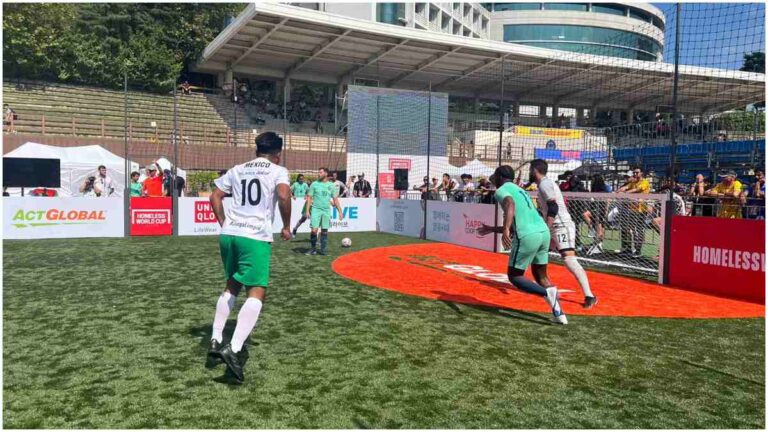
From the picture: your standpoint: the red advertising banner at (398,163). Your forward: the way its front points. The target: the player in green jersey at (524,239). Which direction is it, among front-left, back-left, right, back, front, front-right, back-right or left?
front

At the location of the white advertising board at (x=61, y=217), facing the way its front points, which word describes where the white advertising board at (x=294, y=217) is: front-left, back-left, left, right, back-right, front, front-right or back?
left

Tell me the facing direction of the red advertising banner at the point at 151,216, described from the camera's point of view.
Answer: facing the viewer

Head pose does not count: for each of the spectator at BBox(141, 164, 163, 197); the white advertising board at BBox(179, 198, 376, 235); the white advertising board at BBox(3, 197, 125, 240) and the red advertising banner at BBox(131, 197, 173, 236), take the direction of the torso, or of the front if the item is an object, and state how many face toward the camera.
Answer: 4

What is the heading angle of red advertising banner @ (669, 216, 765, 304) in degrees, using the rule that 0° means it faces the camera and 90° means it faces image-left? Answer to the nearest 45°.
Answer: approximately 45°

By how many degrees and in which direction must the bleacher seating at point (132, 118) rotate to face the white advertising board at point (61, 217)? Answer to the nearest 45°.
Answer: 0° — it already faces it

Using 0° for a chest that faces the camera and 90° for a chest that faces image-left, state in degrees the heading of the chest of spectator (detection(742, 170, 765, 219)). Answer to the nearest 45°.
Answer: approximately 45°

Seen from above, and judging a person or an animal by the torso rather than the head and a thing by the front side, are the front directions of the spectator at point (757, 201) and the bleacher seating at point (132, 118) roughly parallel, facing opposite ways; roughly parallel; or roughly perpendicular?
roughly perpendicular

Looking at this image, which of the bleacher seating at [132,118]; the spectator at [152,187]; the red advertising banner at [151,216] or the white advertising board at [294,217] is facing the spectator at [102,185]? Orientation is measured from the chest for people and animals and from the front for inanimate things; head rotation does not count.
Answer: the bleacher seating

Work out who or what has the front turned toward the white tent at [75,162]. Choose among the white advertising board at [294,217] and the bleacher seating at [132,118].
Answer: the bleacher seating

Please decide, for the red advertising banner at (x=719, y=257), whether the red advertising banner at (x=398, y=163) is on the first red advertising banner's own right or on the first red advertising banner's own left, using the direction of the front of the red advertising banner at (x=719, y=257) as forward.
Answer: on the first red advertising banner's own right

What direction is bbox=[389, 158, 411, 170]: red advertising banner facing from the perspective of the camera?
toward the camera

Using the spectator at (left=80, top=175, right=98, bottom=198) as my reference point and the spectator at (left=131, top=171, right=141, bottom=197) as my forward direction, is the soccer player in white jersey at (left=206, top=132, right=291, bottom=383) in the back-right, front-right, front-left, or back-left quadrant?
front-right

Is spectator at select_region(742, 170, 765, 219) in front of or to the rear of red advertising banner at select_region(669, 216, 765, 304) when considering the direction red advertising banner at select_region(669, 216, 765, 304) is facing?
to the rear
